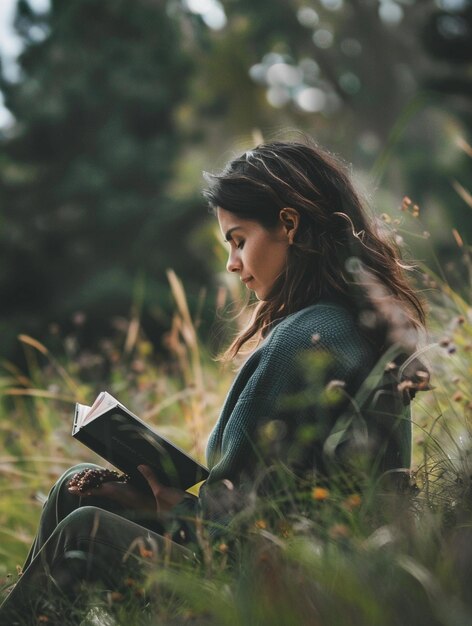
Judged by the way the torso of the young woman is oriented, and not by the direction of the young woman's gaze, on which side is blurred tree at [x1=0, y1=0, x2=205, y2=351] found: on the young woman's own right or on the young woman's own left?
on the young woman's own right

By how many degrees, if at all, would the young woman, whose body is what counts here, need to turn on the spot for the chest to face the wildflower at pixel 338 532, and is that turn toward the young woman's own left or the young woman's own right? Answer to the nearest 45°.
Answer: approximately 90° to the young woman's own left

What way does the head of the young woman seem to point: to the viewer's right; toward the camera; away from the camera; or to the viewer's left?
to the viewer's left

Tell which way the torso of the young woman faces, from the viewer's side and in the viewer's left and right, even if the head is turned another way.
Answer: facing to the left of the viewer
